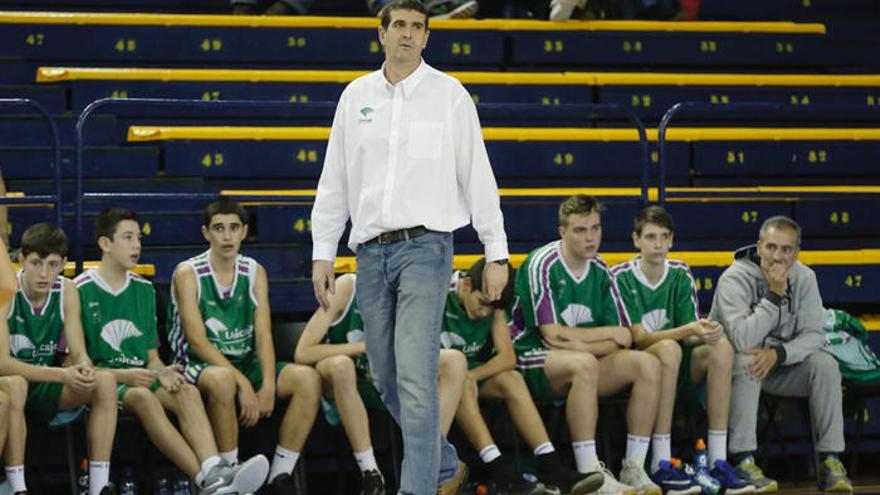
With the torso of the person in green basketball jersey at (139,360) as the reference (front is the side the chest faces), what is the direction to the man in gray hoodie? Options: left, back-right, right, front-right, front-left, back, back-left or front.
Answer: front-left

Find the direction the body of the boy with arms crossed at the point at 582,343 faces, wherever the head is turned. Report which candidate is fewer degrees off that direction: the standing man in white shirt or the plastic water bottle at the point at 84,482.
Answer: the standing man in white shirt

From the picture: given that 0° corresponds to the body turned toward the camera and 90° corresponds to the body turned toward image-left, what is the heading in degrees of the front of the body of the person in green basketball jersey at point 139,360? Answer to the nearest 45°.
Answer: approximately 315°

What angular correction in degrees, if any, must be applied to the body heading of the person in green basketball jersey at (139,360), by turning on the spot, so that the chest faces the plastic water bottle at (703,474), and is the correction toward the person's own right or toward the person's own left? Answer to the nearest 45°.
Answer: approximately 45° to the person's own left

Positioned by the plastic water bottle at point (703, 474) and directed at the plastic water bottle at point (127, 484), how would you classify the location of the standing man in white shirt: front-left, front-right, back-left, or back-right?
front-left

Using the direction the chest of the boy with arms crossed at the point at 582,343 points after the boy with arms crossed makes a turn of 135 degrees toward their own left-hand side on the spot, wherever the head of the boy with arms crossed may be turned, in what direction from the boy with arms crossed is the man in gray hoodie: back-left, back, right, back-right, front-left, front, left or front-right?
right

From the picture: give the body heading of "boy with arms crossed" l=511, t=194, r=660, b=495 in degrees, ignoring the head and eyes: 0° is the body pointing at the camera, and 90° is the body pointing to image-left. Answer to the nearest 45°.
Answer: approximately 315°
